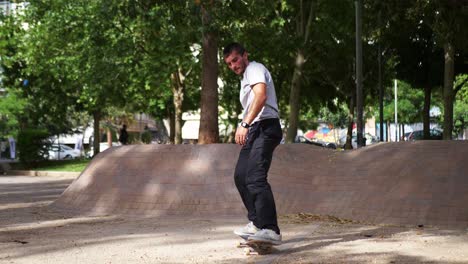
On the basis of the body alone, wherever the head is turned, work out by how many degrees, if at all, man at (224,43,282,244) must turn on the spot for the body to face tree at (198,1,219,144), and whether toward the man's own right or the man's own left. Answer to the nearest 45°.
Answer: approximately 90° to the man's own right

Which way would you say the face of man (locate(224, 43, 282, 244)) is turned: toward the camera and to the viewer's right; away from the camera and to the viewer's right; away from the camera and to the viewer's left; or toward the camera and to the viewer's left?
toward the camera and to the viewer's left

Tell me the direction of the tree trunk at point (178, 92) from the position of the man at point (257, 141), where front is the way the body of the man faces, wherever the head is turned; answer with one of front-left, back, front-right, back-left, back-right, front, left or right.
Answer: right
